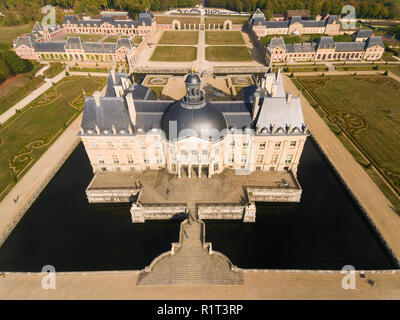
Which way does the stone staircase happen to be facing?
toward the camera
